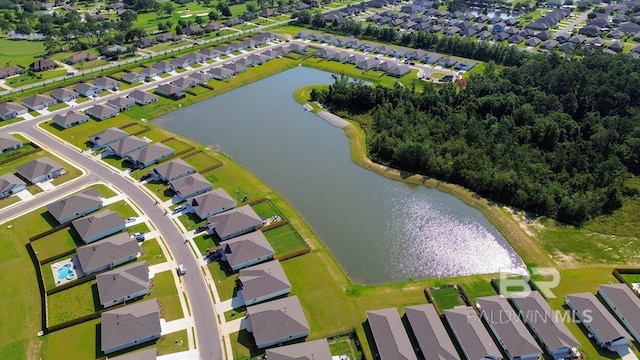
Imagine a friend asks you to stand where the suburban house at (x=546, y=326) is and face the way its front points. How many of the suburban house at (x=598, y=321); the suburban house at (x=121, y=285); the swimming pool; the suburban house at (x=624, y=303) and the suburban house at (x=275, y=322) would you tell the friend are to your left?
2

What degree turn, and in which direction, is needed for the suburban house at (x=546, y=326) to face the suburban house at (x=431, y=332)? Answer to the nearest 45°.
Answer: approximately 90° to its right

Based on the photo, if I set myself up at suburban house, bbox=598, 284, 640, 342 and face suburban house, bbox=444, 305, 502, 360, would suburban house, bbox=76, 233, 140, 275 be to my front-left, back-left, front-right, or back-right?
front-right

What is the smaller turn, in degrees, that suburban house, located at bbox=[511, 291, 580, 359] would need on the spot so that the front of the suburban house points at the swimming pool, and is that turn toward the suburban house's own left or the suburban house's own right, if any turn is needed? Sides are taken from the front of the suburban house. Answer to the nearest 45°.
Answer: approximately 90° to the suburban house's own right

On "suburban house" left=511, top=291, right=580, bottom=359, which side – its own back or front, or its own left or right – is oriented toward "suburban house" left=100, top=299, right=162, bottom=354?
right

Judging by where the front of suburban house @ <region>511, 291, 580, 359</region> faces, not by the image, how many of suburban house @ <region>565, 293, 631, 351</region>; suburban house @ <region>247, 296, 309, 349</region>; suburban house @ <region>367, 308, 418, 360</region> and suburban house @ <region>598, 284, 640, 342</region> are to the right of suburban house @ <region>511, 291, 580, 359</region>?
2

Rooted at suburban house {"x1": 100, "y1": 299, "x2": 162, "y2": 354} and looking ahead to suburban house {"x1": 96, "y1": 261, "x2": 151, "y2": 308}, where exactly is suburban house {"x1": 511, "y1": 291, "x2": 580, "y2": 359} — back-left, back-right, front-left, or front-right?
back-right

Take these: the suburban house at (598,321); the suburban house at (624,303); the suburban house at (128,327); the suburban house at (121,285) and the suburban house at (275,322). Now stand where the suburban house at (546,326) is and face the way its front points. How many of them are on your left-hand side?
2

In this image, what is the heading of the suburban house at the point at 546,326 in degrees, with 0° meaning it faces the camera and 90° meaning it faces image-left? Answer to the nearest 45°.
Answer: approximately 315°

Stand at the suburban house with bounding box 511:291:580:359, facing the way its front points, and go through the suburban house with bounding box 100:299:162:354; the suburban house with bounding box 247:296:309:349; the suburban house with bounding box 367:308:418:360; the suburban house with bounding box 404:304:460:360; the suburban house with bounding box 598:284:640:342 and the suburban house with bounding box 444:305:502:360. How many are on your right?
5

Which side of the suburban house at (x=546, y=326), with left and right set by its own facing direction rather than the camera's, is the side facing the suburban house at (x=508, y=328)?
right

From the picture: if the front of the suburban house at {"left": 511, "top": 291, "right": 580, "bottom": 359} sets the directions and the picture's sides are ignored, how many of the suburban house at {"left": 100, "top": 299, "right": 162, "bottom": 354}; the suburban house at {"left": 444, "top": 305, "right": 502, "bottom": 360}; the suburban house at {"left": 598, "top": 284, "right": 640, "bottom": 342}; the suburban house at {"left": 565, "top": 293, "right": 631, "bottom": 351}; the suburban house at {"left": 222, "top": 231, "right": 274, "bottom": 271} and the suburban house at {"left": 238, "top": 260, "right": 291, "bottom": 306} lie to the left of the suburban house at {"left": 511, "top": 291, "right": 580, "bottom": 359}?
2

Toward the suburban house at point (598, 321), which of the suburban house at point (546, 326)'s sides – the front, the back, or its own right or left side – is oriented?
left

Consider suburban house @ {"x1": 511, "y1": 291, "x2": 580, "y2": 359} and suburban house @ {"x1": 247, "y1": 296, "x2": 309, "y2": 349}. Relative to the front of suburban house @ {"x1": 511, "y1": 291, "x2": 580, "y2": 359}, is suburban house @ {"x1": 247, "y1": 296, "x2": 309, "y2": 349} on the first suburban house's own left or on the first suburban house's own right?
on the first suburban house's own right

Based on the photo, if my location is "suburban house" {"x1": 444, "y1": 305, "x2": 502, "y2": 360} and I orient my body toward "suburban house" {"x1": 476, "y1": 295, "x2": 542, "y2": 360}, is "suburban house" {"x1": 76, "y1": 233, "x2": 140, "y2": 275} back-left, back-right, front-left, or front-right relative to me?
back-left

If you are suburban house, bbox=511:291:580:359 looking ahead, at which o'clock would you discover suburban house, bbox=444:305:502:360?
suburban house, bbox=444:305:502:360 is roughly at 3 o'clock from suburban house, bbox=511:291:580:359.
